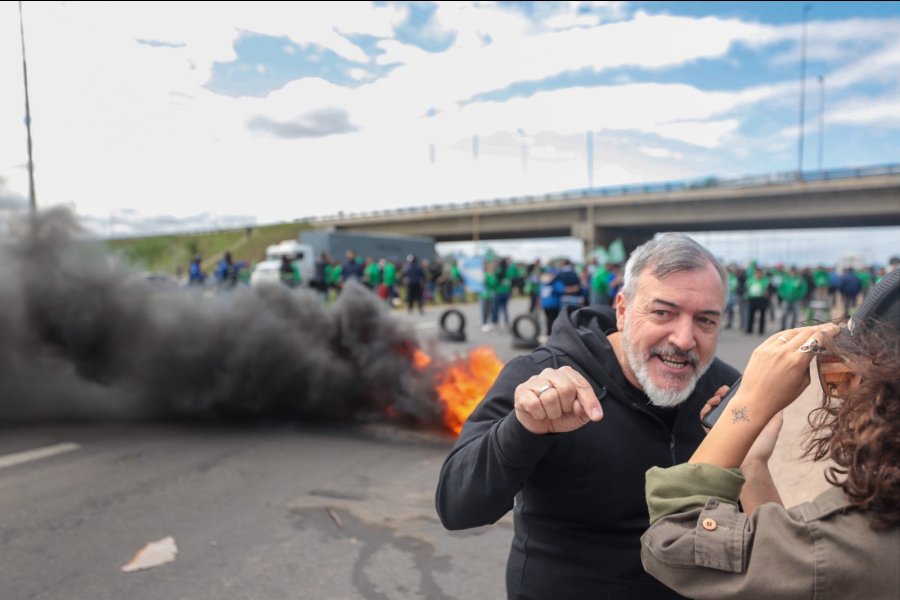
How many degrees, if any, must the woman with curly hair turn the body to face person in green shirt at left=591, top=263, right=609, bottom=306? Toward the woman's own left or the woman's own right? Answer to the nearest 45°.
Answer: approximately 45° to the woman's own right

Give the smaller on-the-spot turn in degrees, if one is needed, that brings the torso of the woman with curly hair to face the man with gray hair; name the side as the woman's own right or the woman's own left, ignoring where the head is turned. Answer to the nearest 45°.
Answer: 0° — they already face them

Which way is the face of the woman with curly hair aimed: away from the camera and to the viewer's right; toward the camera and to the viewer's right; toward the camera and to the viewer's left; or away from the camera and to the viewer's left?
away from the camera and to the viewer's left

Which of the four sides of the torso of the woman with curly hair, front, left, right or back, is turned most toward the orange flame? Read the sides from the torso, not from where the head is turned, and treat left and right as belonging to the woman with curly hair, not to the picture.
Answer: front

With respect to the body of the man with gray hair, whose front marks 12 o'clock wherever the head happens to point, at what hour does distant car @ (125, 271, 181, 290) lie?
The distant car is roughly at 6 o'clock from the man with gray hair.

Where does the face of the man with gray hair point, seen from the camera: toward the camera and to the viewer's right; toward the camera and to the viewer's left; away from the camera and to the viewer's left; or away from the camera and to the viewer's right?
toward the camera and to the viewer's right

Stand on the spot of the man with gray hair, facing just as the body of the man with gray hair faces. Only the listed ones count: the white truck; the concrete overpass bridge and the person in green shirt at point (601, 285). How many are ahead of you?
0

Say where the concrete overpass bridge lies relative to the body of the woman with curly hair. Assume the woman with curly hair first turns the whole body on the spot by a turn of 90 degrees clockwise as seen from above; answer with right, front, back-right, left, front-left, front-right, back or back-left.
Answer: front-left

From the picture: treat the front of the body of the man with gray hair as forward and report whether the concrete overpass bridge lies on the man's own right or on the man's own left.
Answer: on the man's own left

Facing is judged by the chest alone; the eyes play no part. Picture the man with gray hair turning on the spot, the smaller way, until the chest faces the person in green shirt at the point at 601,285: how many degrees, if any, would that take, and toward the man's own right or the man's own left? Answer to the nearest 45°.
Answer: approximately 135° to the man's own left

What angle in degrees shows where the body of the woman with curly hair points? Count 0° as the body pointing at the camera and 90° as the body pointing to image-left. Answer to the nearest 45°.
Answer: approximately 135°

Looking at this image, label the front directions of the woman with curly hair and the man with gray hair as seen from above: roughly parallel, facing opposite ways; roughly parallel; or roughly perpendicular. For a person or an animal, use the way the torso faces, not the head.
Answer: roughly parallel, facing opposite ways

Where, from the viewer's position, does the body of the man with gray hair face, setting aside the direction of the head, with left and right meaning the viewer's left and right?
facing the viewer and to the right of the viewer

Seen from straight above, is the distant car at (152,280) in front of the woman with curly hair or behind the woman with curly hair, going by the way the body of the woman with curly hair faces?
in front

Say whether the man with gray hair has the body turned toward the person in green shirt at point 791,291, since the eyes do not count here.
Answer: no

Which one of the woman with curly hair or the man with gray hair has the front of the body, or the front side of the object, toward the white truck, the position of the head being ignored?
the woman with curly hair
